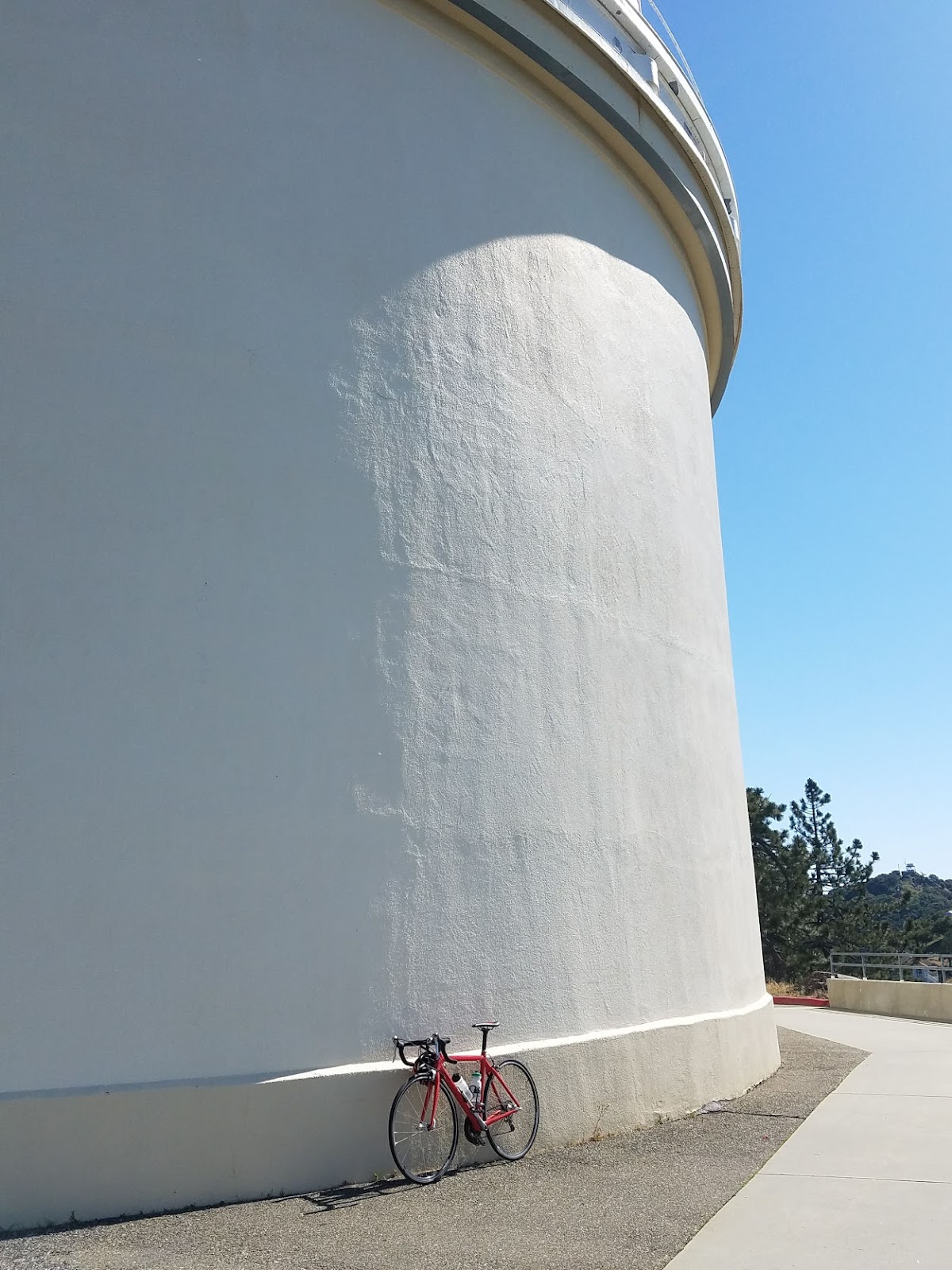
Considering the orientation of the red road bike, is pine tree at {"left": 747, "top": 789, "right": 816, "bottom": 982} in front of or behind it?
behind

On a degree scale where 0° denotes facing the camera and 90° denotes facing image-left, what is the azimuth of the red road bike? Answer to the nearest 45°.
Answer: approximately 45°
